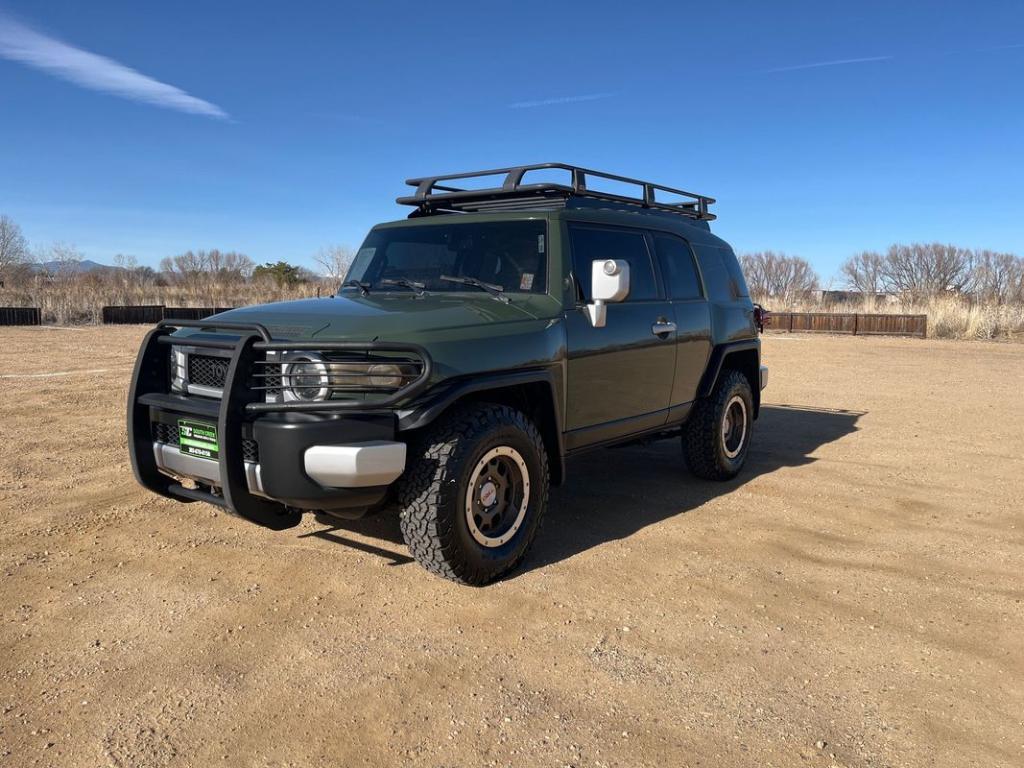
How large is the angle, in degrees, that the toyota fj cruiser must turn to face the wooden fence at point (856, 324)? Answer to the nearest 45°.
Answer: approximately 180°

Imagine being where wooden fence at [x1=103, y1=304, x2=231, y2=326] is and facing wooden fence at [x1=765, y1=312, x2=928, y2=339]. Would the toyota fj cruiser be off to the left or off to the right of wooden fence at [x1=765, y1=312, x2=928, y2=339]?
right

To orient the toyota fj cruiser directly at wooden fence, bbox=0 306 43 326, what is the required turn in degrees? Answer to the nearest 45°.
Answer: approximately 90° to its right

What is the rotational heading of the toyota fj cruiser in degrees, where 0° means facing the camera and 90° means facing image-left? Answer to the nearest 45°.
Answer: approximately 45°

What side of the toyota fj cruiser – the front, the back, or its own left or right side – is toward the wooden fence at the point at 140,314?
right
